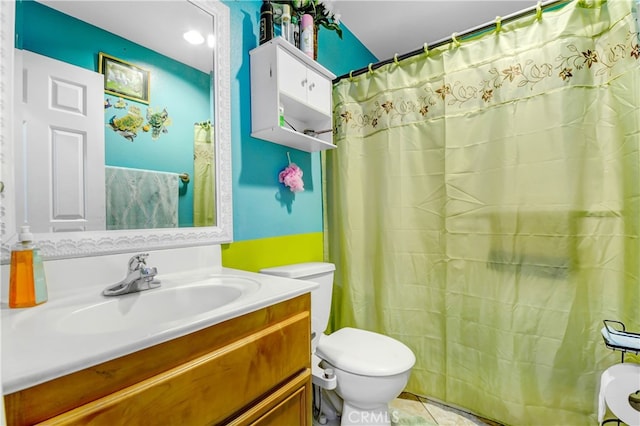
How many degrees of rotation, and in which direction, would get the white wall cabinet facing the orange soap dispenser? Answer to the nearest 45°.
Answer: approximately 90° to its right

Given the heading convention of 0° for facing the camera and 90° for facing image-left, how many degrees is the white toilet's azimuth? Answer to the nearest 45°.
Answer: approximately 315°

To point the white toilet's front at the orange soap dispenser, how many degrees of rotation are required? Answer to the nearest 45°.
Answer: approximately 90° to its right

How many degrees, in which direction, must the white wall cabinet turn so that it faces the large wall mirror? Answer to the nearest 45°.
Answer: approximately 90° to its right

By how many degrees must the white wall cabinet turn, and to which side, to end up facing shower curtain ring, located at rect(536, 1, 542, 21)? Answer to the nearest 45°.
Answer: approximately 45° to its left

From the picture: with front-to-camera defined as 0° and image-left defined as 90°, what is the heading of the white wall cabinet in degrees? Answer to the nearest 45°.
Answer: approximately 315°

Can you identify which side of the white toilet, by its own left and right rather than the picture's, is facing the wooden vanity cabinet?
right
